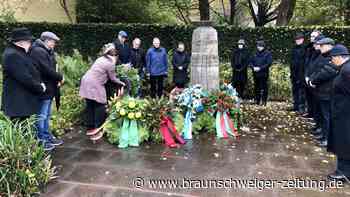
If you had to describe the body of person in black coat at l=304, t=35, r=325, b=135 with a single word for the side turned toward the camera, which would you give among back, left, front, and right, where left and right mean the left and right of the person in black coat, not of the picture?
left

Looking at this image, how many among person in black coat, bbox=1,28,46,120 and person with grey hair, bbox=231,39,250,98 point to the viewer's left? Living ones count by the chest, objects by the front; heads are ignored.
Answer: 0

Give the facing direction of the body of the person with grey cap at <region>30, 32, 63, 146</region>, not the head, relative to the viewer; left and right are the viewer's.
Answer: facing to the right of the viewer

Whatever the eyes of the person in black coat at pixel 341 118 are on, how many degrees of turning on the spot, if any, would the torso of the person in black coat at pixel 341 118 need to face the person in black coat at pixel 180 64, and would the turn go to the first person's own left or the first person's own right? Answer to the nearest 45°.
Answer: approximately 45° to the first person's own right

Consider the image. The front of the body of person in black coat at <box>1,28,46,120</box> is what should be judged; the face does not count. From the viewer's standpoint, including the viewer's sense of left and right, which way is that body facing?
facing to the right of the viewer

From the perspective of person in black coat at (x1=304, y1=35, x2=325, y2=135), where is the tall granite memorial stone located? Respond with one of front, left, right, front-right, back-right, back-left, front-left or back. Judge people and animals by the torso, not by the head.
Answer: front

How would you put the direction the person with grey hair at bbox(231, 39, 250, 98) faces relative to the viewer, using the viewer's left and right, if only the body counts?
facing the viewer

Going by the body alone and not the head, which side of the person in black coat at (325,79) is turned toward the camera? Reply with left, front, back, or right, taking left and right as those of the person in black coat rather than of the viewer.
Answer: left

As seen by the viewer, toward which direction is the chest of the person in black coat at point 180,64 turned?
toward the camera

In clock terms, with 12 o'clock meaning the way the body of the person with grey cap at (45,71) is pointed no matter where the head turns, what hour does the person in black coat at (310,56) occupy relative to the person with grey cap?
The person in black coat is roughly at 12 o'clock from the person with grey cap.

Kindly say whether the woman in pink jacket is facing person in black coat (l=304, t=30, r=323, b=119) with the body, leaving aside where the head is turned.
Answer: yes

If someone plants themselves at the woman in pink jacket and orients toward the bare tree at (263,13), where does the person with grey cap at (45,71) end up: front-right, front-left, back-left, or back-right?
back-left

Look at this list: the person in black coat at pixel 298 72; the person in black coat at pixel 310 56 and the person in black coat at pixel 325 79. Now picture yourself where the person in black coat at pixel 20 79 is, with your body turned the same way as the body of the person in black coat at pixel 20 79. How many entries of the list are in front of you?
3

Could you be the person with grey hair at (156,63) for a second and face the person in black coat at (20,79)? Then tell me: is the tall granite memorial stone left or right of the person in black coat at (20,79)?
left

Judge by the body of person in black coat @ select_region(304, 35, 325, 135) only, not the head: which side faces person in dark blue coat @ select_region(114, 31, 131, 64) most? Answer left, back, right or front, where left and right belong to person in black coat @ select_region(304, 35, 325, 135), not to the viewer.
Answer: front

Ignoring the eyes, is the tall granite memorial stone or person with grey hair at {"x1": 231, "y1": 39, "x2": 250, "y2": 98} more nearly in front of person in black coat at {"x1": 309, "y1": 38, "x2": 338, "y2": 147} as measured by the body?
the tall granite memorial stone

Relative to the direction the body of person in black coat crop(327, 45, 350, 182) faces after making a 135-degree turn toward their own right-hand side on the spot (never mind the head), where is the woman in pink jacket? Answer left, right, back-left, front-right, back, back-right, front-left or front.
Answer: back-left

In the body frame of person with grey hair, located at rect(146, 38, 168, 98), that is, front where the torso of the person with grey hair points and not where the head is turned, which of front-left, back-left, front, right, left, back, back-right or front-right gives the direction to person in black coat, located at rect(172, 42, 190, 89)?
left

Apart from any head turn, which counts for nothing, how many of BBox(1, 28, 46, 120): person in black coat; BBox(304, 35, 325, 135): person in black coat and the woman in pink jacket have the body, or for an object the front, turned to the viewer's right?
2

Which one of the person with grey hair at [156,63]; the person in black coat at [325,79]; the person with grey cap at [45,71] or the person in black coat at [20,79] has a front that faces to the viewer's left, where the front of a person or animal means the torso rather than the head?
the person in black coat at [325,79]

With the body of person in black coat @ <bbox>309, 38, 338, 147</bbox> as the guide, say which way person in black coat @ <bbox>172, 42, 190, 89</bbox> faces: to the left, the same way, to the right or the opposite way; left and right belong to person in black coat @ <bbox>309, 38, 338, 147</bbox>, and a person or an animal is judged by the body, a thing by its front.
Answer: to the left

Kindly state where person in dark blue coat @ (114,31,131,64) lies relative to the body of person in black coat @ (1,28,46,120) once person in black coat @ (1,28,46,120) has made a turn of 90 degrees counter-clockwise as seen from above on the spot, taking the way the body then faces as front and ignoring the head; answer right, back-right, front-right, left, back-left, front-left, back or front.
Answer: front-right

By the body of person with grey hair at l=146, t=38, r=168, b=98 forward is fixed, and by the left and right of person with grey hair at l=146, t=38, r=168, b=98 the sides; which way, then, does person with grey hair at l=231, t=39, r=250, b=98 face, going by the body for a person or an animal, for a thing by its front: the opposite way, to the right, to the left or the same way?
the same way
